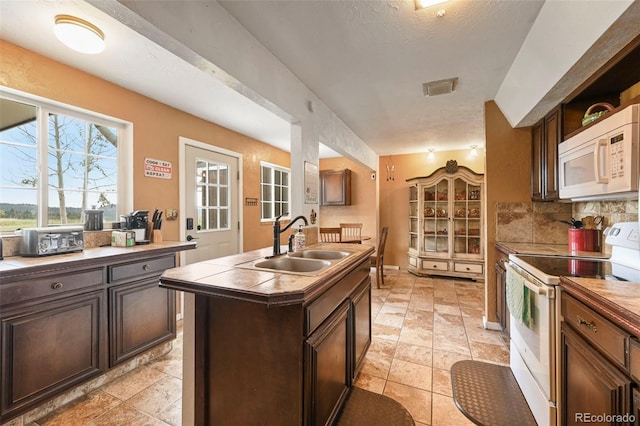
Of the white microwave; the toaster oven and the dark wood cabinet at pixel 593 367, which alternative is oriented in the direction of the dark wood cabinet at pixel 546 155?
the toaster oven

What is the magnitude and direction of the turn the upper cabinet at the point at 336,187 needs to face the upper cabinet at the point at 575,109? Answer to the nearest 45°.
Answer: approximately 45° to its left

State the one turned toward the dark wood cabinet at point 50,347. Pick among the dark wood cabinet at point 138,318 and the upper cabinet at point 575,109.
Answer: the upper cabinet

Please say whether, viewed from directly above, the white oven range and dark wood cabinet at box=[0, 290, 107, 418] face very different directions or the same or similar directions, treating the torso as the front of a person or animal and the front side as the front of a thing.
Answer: very different directions

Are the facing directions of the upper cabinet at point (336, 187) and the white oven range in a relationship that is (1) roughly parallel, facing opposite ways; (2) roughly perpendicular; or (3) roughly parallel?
roughly perpendicular

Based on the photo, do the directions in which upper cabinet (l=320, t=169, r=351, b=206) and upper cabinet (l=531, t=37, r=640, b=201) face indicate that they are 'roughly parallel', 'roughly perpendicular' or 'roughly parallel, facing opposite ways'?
roughly perpendicular

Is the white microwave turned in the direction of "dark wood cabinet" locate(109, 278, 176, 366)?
yes
